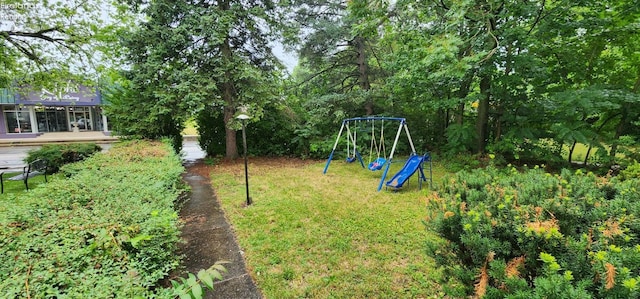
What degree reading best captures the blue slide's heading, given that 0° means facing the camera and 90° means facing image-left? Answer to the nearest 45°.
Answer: approximately 45°

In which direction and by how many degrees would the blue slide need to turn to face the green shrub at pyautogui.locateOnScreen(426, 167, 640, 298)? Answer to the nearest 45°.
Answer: approximately 45° to its left

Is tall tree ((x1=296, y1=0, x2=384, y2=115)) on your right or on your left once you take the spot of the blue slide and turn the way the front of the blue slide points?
on your right

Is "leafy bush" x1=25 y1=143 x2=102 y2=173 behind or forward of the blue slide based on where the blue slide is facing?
forward

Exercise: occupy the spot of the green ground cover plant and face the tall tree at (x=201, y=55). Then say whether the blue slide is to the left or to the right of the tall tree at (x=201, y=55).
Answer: right

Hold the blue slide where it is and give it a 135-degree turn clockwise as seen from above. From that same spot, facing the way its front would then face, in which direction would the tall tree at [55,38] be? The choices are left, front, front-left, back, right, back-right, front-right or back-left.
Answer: left

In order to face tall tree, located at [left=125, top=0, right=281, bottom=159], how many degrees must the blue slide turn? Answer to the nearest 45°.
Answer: approximately 45° to its right

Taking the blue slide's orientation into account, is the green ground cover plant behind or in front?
in front
